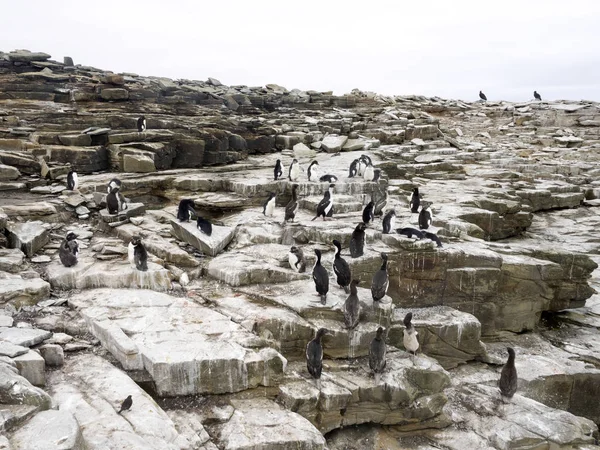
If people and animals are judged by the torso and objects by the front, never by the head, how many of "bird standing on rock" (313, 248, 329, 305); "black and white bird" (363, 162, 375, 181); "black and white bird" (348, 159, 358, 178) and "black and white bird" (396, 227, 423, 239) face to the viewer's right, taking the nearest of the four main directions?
1

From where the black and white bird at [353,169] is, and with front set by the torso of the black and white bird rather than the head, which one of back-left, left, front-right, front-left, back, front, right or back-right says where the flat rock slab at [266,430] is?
right

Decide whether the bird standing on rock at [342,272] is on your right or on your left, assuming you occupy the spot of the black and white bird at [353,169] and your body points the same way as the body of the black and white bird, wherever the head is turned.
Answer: on your right

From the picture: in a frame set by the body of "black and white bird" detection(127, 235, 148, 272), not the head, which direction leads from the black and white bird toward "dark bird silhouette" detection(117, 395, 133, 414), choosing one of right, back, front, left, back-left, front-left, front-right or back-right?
front-left

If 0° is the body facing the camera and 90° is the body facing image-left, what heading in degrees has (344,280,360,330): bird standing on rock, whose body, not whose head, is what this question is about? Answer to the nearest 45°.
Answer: approximately 225°

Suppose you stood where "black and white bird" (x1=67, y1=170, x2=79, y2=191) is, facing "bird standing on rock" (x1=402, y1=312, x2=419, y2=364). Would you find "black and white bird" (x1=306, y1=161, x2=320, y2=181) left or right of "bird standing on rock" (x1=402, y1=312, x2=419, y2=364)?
left

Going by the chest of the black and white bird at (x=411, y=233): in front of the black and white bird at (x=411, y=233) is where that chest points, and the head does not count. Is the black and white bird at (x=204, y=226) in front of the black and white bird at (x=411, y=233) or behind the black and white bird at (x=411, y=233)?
in front

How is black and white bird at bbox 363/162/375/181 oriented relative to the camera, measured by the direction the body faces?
toward the camera

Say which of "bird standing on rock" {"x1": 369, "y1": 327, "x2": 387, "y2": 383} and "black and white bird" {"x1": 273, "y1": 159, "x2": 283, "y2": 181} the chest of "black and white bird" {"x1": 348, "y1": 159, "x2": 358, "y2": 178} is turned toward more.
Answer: the bird standing on rock
